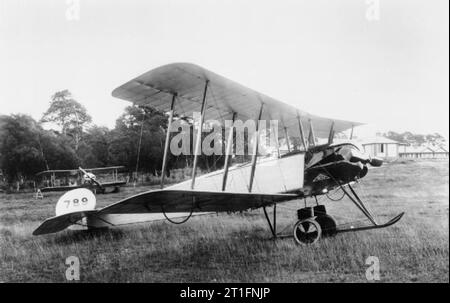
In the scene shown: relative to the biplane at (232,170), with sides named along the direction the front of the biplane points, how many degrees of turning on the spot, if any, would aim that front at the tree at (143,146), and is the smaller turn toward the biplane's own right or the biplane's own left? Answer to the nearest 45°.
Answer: approximately 135° to the biplane's own left

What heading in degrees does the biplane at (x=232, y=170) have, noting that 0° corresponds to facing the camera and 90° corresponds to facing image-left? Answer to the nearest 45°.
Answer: approximately 315°

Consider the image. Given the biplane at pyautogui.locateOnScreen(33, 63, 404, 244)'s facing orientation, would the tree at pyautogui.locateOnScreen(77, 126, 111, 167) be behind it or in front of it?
behind

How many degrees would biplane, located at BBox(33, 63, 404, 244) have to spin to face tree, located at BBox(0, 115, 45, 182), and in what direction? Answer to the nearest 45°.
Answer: approximately 180°

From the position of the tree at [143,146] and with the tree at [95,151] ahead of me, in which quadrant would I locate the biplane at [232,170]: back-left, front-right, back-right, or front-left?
back-left

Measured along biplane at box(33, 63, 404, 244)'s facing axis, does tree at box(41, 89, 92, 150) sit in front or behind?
behind
